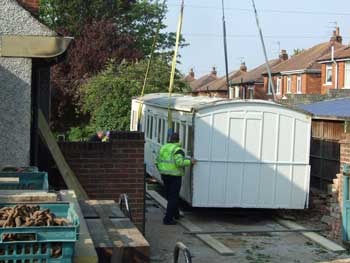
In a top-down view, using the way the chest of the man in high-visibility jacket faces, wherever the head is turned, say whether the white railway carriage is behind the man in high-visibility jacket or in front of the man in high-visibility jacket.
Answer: in front

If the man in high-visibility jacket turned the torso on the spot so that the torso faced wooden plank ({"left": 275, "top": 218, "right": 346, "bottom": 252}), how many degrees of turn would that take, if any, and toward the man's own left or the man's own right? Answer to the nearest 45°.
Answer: approximately 90° to the man's own right

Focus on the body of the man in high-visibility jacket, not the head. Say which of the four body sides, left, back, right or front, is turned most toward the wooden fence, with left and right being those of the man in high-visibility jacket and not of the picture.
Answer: front

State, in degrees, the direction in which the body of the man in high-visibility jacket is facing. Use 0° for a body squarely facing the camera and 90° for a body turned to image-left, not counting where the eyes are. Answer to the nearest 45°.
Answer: approximately 225°

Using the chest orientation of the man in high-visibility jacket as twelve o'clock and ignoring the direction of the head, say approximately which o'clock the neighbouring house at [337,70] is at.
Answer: The neighbouring house is roughly at 11 o'clock from the man in high-visibility jacket.

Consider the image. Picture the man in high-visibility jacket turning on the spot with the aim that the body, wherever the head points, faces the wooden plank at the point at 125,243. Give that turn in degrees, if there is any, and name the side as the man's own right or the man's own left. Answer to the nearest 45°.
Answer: approximately 135° to the man's own right

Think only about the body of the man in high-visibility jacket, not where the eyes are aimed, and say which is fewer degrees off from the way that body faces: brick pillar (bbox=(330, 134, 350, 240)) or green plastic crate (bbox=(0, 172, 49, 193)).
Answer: the brick pillar

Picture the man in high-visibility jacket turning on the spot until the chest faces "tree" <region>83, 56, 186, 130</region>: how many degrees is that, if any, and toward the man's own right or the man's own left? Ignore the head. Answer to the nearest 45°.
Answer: approximately 45° to the man's own left

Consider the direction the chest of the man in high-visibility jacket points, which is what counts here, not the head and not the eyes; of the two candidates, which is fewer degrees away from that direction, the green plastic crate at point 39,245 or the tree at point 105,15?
the tree

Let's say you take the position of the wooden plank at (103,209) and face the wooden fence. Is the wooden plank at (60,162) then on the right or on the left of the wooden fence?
left

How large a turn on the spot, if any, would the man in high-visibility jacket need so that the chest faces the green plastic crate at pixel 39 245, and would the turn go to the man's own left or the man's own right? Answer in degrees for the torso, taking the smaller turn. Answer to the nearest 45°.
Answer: approximately 135° to the man's own right

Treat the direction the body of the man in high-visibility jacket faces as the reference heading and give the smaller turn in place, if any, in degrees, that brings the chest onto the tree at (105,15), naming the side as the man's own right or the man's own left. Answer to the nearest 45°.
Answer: approximately 45° to the man's own left

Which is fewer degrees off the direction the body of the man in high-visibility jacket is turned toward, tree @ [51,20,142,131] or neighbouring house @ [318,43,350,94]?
the neighbouring house
